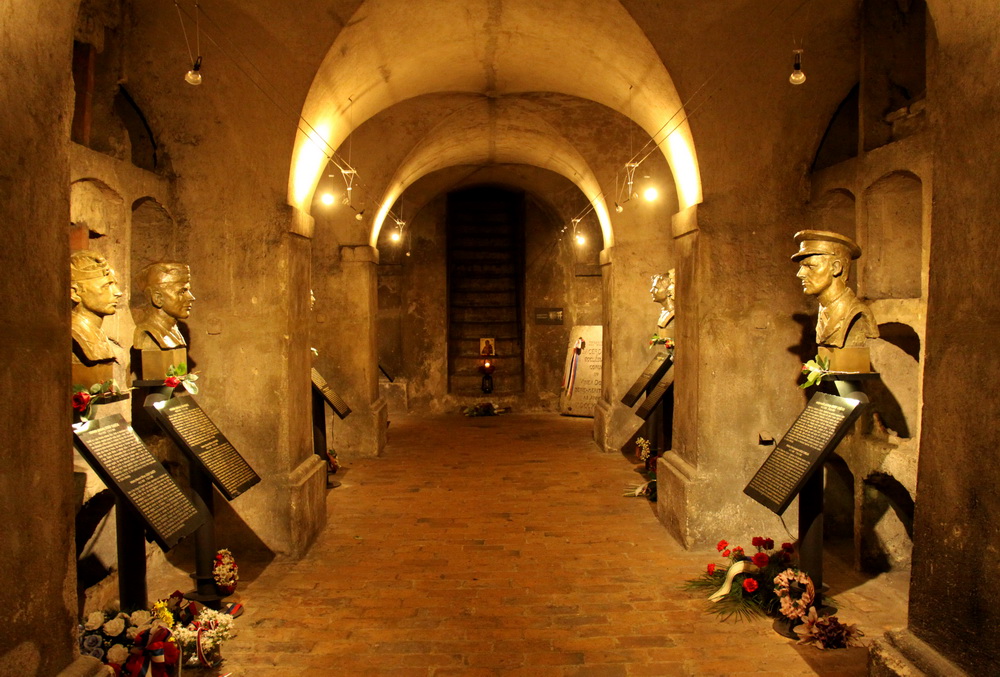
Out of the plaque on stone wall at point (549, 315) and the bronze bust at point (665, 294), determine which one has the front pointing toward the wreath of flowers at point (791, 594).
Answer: the plaque on stone wall

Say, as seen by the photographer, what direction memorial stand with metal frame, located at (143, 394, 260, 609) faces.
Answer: facing the viewer and to the right of the viewer

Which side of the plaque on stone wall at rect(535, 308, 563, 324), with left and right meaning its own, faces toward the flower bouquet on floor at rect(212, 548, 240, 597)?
front

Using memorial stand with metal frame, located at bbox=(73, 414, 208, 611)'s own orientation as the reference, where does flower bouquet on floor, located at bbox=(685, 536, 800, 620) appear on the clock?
The flower bouquet on floor is roughly at 11 o'clock from the memorial stand with metal frame.

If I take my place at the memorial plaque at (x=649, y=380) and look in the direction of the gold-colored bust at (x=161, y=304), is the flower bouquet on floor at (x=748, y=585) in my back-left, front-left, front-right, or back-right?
front-left

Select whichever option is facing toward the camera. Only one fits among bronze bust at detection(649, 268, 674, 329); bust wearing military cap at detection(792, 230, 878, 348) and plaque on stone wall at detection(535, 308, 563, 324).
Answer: the plaque on stone wall

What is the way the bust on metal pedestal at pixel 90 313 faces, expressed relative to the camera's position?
facing to the right of the viewer

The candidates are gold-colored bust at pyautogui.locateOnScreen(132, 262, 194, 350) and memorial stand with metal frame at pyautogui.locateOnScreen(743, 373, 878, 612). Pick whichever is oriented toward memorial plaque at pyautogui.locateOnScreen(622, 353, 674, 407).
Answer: the gold-colored bust

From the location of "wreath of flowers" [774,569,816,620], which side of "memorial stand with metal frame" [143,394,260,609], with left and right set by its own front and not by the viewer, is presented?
front

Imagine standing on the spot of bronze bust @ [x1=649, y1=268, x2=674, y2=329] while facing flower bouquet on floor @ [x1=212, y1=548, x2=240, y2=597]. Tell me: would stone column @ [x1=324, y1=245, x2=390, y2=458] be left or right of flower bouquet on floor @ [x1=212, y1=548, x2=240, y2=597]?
right

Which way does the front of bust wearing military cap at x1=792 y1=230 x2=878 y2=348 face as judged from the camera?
facing to the left of the viewer

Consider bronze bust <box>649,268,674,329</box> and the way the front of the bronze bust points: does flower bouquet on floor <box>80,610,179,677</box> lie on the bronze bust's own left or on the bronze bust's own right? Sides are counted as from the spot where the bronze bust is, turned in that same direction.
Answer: on the bronze bust's own left

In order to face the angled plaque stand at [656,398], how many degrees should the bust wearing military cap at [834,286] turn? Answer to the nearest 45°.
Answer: approximately 45° to its right
